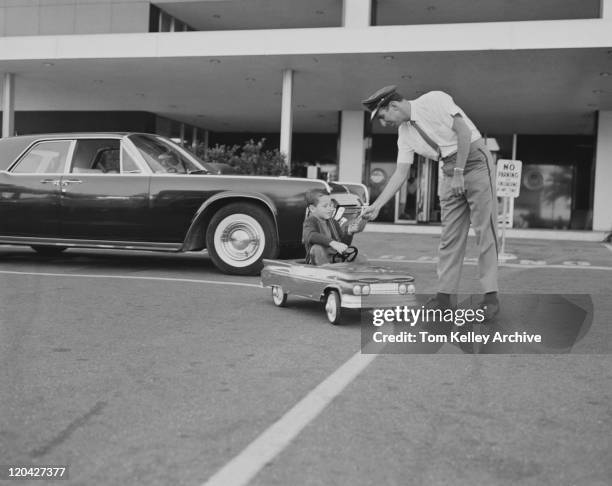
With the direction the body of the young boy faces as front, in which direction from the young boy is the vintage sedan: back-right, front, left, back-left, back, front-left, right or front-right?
back

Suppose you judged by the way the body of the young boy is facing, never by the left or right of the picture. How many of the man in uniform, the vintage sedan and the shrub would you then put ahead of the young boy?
1

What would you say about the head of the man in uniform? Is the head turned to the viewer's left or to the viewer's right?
to the viewer's left

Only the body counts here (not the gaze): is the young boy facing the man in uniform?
yes

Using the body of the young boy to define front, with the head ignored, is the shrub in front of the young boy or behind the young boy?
behind

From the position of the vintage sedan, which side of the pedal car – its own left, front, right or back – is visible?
back

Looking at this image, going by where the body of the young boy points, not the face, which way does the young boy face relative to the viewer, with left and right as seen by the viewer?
facing the viewer and to the right of the viewer

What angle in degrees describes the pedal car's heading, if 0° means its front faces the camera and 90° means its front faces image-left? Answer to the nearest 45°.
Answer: approximately 315°
